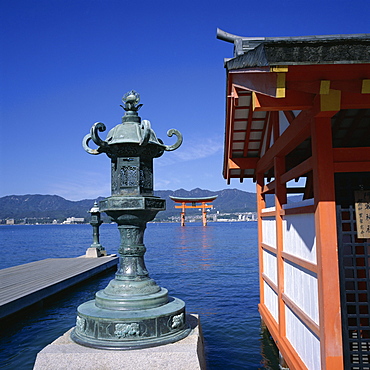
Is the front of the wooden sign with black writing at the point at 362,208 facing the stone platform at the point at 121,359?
no
